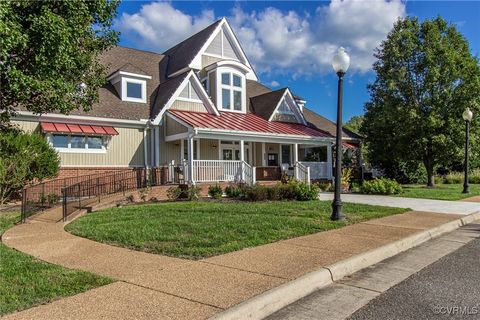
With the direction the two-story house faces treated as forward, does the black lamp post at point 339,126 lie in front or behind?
in front

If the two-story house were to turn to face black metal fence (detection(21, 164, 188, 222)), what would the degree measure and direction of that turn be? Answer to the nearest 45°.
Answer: approximately 90° to its right

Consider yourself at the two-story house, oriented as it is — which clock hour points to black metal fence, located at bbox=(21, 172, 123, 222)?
The black metal fence is roughly at 3 o'clock from the two-story house.

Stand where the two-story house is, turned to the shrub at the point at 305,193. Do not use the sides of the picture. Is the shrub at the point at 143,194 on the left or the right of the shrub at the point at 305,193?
right

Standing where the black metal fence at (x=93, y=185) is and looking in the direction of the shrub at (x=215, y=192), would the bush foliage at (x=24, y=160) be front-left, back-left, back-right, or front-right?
back-left

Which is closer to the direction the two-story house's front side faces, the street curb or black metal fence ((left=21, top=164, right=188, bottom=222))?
the street curb

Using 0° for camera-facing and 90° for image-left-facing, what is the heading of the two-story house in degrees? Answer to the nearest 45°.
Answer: approximately 315°

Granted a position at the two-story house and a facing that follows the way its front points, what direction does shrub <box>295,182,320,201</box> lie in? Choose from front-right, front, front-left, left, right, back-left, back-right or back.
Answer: front

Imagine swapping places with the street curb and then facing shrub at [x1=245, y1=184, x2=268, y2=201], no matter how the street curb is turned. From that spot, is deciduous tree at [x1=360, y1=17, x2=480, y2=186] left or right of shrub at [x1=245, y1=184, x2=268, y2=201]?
right

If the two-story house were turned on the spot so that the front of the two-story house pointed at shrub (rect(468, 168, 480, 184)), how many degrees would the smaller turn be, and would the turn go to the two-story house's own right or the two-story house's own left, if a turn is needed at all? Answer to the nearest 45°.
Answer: approximately 45° to the two-story house's own left

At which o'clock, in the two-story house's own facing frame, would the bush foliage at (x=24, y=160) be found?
The bush foliage is roughly at 3 o'clock from the two-story house.

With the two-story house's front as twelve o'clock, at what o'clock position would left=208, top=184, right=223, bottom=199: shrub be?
The shrub is roughly at 1 o'clock from the two-story house.
